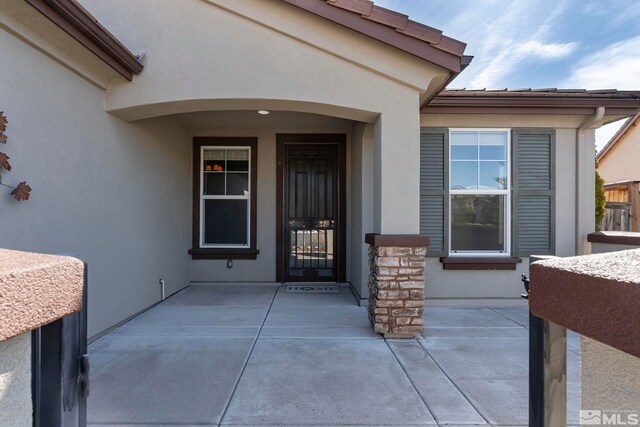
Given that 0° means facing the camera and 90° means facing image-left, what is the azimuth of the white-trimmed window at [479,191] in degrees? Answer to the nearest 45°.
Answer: approximately 0°

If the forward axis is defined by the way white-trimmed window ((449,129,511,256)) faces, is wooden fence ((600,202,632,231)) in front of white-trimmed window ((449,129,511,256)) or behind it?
behind

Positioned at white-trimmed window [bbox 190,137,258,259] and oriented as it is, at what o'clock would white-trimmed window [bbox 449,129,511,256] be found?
white-trimmed window [bbox 449,129,511,256] is roughly at 10 o'clock from white-trimmed window [bbox 190,137,258,259].

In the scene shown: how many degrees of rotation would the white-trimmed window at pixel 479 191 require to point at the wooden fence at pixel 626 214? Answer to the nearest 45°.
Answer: approximately 135° to its left

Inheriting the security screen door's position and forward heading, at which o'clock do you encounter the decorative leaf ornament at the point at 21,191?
The decorative leaf ornament is roughly at 1 o'clock from the security screen door.

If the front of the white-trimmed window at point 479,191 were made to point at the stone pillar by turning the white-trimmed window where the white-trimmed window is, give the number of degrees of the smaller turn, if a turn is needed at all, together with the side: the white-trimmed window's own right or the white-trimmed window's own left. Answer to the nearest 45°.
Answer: approximately 45° to the white-trimmed window's own right

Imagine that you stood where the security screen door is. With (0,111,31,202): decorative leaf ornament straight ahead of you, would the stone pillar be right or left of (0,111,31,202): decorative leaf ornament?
left

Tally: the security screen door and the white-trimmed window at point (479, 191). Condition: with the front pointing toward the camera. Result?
2
